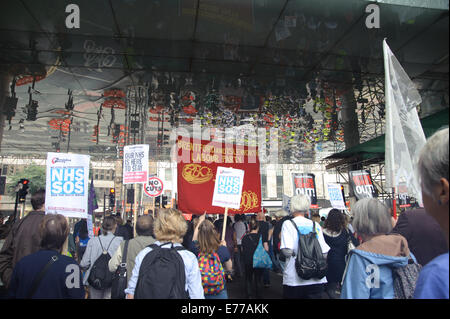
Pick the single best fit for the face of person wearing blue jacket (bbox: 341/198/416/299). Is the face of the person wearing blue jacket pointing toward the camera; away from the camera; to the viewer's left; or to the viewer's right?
away from the camera

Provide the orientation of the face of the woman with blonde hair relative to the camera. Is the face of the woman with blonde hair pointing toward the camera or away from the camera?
away from the camera

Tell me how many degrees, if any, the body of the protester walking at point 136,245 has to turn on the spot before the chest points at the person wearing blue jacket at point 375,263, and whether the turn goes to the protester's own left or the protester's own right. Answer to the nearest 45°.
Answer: approximately 135° to the protester's own right

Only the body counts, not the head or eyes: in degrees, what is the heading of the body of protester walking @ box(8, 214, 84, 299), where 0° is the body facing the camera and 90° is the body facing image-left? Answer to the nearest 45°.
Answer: approximately 180°

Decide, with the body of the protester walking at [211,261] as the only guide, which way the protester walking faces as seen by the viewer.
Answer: away from the camera

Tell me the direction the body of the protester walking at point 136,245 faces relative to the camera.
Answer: away from the camera

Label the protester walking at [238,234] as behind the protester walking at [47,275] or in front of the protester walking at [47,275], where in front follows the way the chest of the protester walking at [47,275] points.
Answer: in front

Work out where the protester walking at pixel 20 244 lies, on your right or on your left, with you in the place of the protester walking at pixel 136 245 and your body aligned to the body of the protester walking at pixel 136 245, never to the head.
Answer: on your left

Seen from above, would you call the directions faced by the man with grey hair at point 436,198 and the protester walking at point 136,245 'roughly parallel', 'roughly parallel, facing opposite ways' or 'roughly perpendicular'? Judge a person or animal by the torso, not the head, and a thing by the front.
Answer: roughly perpendicular

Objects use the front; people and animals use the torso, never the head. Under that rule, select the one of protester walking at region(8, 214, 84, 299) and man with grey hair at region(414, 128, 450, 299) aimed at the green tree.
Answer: the protester walking

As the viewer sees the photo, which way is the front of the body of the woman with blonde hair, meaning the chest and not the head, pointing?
away from the camera

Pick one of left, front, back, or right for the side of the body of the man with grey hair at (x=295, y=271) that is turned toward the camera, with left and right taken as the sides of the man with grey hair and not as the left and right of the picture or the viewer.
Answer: back
